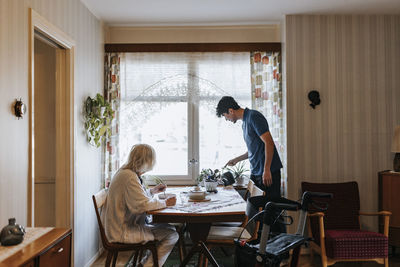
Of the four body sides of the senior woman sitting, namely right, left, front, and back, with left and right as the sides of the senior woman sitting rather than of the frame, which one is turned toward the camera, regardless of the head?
right

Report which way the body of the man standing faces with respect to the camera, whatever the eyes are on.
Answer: to the viewer's left

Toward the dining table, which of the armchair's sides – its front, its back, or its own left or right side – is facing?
right

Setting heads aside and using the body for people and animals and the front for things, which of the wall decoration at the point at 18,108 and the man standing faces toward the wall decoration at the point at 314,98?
the wall decoration at the point at 18,108

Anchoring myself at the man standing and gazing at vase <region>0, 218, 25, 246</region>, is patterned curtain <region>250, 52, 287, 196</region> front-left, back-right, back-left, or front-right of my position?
back-right

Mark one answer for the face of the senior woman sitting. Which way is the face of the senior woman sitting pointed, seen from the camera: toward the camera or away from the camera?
away from the camera

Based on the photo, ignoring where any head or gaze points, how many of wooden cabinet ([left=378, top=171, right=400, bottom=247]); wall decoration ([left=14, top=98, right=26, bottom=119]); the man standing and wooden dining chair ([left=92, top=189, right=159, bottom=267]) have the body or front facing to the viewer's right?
2

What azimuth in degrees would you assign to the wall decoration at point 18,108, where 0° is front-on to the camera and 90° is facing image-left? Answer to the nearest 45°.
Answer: approximately 270°

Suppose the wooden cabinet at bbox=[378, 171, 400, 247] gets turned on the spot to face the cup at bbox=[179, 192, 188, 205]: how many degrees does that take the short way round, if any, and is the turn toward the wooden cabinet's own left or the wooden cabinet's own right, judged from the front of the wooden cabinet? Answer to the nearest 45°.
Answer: approximately 45° to the wooden cabinet's own right

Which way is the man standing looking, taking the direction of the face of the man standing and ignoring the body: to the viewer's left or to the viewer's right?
to the viewer's left

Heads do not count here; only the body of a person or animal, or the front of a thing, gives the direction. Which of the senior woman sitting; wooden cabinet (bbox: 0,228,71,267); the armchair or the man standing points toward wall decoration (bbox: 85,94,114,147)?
the man standing

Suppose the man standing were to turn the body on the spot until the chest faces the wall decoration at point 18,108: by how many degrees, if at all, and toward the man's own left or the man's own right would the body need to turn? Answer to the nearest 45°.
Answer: approximately 45° to the man's own left

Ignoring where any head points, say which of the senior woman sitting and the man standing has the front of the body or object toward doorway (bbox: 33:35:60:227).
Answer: the man standing

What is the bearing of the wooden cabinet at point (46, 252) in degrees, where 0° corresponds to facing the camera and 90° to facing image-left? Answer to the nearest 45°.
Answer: approximately 315°

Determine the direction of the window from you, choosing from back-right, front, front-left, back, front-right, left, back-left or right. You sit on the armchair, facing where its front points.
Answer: back-right
